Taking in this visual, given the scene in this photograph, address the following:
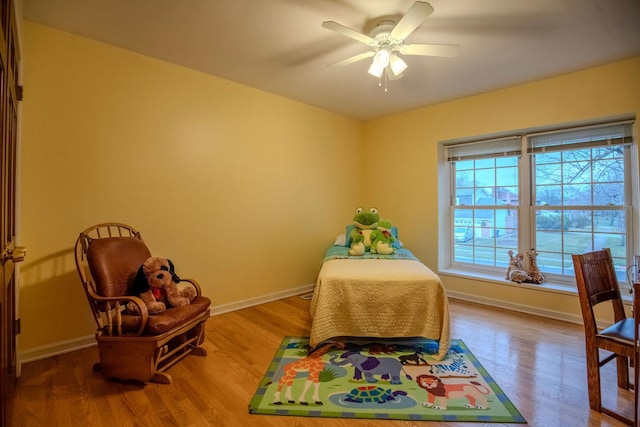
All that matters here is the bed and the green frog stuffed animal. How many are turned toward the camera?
2

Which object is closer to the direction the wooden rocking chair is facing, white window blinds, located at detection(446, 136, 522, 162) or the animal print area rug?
the animal print area rug

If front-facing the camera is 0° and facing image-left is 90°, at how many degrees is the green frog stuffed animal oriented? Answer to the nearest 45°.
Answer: approximately 0°

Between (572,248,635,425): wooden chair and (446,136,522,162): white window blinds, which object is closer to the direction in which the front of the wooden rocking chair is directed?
the wooden chair

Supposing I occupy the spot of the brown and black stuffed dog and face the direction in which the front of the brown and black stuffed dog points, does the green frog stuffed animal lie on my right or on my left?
on my left

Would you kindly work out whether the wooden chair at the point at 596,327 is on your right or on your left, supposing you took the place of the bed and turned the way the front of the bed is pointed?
on your left

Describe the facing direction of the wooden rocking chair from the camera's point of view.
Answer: facing the viewer and to the right of the viewer

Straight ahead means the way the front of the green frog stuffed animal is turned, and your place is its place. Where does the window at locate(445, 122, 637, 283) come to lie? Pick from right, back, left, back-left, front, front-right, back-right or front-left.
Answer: left

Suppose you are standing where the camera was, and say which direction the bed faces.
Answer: facing the viewer
